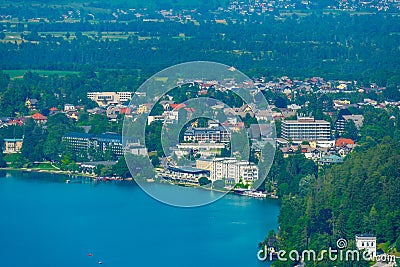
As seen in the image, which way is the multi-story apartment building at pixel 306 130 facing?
toward the camera

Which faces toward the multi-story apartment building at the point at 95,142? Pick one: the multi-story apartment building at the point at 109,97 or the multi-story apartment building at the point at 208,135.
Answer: the multi-story apartment building at the point at 109,97

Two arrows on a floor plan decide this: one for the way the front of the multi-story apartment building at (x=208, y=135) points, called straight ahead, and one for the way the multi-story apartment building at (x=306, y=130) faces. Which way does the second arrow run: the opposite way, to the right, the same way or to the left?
the same way

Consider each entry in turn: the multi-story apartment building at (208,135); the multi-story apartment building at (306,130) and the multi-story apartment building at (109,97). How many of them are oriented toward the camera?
3

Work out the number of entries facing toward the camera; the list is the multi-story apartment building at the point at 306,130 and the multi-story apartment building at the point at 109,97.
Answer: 2

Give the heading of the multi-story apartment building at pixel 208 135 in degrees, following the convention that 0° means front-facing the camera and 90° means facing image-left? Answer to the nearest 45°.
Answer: approximately 0°

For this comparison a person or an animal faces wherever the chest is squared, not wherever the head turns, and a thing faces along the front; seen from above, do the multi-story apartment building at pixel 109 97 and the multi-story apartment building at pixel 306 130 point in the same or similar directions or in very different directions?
same or similar directions

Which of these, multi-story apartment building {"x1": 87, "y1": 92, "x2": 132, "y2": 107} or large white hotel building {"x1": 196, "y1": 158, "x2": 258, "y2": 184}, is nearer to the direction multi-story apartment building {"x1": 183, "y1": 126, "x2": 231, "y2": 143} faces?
the large white hotel building

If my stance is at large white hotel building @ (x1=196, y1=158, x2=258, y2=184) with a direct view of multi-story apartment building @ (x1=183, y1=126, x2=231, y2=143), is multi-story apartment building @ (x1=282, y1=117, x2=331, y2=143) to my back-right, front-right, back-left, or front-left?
front-right

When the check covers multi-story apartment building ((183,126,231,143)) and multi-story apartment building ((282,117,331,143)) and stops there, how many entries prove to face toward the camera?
2

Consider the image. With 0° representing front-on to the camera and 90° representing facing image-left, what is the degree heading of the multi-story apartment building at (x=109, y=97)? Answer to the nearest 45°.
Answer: approximately 0°

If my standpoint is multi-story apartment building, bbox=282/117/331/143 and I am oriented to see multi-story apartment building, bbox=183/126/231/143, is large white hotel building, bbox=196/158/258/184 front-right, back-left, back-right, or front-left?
front-left
